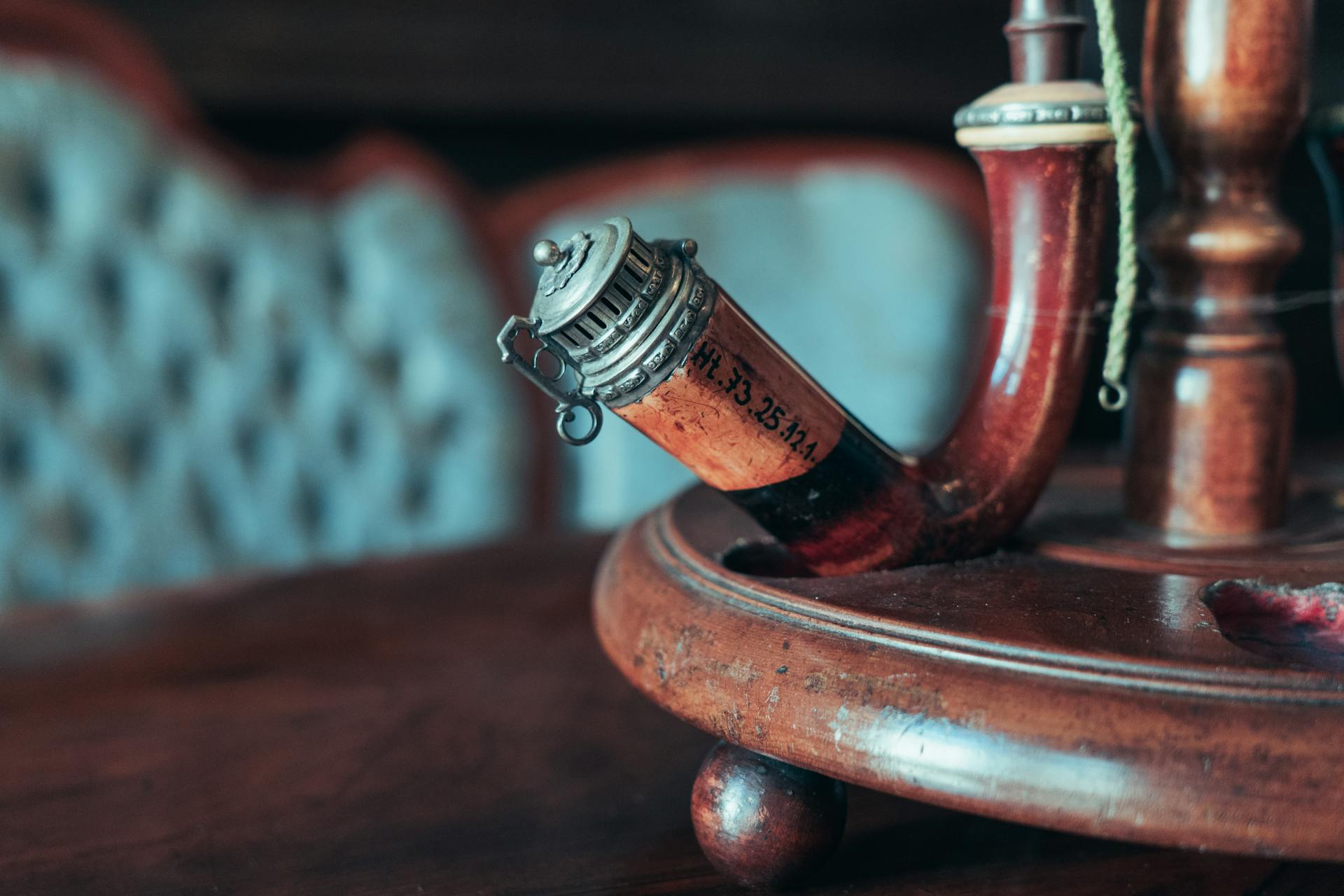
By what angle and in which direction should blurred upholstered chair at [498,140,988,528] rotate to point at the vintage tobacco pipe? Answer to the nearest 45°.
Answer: approximately 45° to its left

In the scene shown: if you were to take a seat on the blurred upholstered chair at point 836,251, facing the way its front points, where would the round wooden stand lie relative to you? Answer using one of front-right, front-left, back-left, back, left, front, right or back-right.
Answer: front-left

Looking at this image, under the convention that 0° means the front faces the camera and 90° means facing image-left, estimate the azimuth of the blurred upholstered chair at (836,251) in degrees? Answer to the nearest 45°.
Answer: approximately 45°

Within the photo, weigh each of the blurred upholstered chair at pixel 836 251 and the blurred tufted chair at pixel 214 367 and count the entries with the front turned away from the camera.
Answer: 0

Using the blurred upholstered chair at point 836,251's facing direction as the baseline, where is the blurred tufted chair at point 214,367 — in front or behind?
in front

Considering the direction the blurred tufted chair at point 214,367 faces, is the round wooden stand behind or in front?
in front
